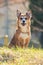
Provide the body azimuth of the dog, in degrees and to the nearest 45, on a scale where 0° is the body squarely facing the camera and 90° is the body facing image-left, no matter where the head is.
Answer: approximately 315°
